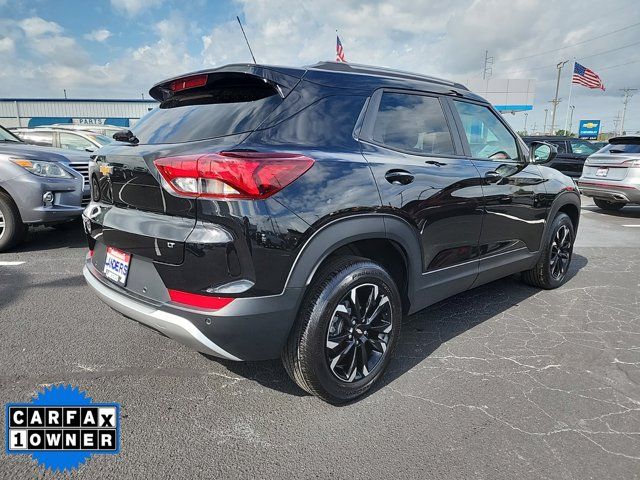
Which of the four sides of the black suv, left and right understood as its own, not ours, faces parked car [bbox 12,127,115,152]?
left

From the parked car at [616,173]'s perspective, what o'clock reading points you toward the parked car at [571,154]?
the parked car at [571,154] is roughly at 10 o'clock from the parked car at [616,173].

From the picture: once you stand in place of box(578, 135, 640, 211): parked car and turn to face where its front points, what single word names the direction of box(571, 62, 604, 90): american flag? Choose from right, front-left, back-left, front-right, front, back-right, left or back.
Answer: front-left

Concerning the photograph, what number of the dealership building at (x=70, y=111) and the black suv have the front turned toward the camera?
1

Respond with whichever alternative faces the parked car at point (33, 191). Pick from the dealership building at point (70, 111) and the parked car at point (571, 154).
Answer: the dealership building

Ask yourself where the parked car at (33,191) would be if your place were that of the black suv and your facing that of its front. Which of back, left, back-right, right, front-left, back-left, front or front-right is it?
left

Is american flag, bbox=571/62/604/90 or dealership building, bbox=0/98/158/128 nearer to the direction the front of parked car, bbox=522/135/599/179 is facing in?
the american flag

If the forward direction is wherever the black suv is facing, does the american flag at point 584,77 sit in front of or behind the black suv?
in front

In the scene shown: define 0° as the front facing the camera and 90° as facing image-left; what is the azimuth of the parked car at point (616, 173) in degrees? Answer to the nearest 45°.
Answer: approximately 225°

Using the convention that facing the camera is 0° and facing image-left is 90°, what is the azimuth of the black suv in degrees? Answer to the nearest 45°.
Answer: approximately 225°

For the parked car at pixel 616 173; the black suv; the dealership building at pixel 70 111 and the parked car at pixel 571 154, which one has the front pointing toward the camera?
the dealership building

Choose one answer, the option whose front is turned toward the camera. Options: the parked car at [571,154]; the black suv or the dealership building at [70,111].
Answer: the dealership building

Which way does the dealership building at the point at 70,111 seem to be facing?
toward the camera

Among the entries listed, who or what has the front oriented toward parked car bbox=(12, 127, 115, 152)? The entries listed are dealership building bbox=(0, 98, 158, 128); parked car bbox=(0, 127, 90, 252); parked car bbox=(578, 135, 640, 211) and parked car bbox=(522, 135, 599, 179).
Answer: the dealership building
